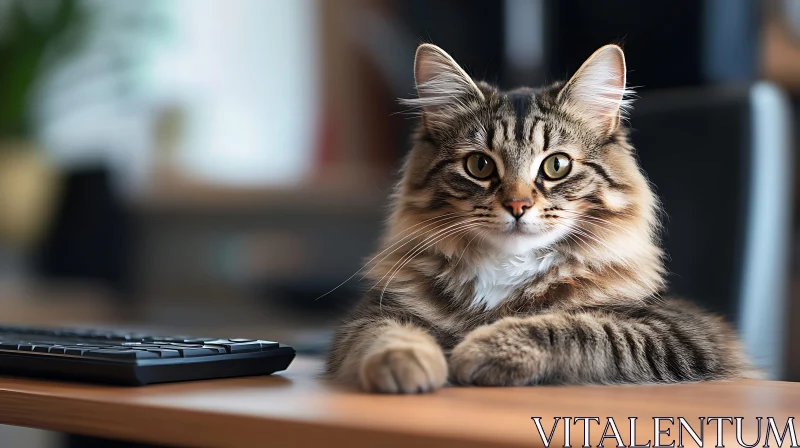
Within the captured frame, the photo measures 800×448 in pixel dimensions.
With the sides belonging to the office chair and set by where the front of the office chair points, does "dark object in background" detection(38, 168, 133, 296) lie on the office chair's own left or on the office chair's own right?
on the office chair's own right

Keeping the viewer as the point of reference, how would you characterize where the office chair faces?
facing the viewer and to the left of the viewer

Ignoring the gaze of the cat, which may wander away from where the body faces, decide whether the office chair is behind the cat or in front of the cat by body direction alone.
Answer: behind

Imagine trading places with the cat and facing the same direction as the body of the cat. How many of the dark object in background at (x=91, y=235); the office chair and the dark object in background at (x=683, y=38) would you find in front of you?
0

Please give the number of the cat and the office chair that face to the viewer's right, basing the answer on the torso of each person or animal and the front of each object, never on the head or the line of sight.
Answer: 0

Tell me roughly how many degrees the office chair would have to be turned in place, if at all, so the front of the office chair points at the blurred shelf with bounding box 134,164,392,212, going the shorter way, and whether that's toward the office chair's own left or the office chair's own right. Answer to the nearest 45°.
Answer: approximately 90° to the office chair's own right

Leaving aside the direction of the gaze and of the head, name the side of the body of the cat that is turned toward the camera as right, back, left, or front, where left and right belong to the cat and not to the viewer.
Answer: front

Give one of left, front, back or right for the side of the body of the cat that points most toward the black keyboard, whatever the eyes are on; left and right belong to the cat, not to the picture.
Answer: right
